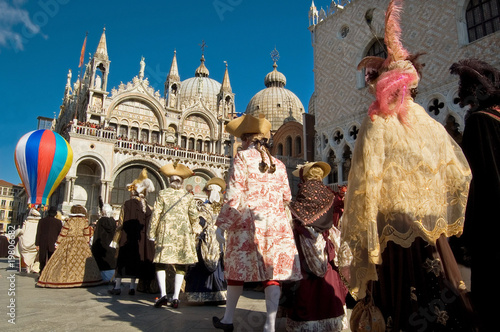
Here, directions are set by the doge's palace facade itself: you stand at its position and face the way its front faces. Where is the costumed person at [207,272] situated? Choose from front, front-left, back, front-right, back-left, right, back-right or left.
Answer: front-left

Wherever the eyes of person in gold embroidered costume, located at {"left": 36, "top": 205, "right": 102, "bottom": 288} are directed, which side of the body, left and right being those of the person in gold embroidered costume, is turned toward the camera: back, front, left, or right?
back

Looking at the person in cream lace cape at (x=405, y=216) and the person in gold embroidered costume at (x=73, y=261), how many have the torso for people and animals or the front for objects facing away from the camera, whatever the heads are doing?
2

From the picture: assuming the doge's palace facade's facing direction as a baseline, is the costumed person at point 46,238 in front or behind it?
in front

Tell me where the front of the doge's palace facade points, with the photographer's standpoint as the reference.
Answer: facing the viewer and to the left of the viewer

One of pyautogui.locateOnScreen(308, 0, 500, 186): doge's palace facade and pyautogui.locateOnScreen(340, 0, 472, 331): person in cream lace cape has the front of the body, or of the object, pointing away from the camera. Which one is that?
the person in cream lace cape

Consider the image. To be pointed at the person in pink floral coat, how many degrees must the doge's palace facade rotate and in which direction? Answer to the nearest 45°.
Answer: approximately 45° to its left

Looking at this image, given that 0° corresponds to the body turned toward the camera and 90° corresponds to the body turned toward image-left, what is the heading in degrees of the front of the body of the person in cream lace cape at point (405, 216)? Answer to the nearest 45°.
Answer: approximately 180°

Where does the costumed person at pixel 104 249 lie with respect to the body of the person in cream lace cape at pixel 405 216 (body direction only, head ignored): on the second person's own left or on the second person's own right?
on the second person's own left

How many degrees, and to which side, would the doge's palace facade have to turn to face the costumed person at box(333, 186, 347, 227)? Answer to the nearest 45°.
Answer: approximately 45° to its left
